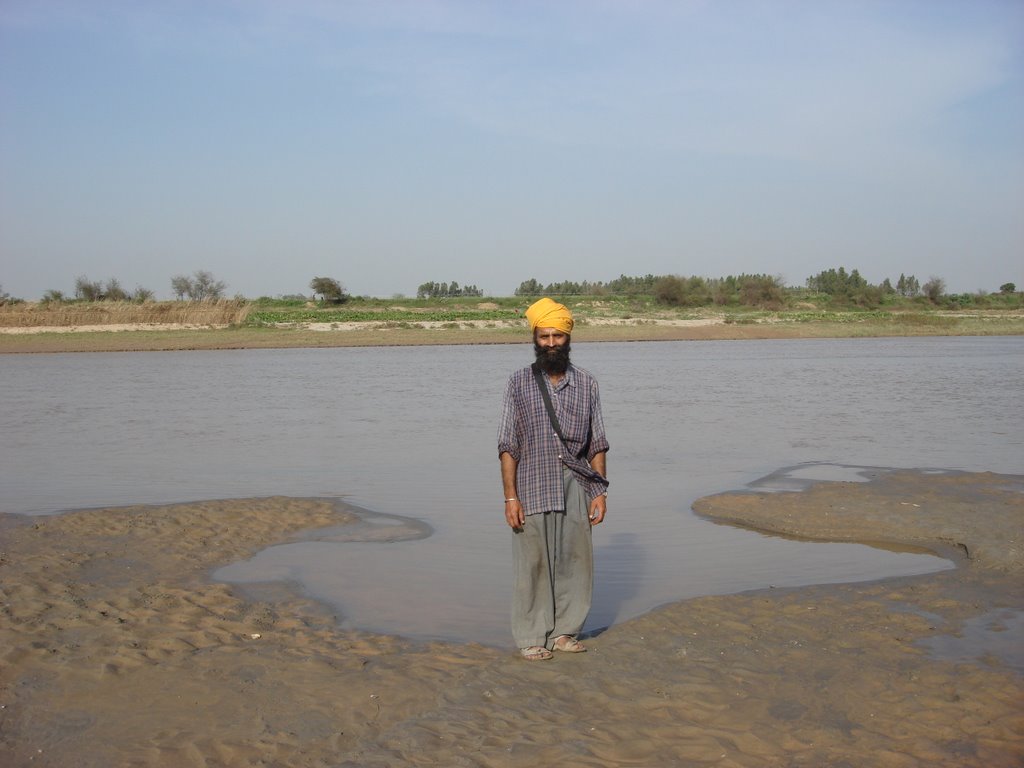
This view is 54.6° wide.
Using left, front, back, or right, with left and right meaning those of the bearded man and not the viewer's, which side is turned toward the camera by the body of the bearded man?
front
